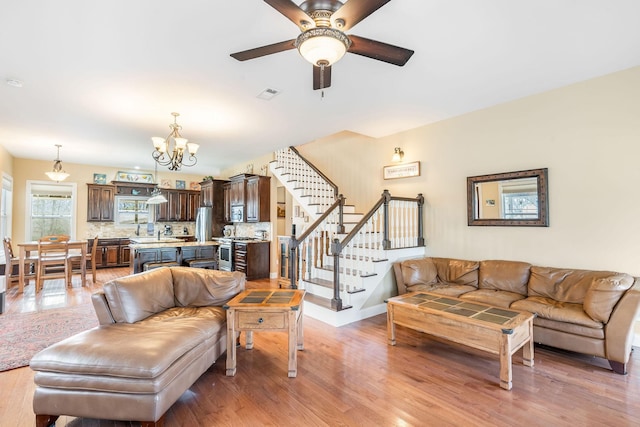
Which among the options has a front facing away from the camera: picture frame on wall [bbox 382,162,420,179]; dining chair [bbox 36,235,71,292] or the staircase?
the dining chair

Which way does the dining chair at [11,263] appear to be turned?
to the viewer's right

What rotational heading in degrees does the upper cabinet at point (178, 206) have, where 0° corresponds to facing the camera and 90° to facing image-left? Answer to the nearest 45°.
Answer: approximately 0°

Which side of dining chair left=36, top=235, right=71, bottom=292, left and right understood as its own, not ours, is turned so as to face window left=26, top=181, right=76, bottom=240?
front

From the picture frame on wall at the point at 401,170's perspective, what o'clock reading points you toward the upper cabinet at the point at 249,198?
The upper cabinet is roughly at 2 o'clock from the picture frame on wall.

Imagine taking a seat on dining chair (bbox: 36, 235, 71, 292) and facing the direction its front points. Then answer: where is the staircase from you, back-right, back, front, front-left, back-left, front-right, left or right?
back-right

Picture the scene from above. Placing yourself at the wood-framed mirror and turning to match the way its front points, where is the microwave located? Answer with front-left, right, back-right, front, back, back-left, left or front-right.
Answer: front-right

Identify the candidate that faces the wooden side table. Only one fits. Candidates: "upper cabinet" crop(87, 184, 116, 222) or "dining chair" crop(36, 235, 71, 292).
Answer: the upper cabinet

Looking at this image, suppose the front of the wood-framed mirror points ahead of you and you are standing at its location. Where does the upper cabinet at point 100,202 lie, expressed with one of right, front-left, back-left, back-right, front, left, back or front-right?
front-right

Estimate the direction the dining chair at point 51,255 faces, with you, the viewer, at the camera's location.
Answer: facing away from the viewer

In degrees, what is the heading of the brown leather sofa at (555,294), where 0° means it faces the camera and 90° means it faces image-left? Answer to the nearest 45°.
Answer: approximately 45°

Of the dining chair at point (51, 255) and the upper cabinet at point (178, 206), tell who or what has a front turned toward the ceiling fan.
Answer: the upper cabinet

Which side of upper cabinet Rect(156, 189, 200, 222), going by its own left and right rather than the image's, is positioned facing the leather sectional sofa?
front

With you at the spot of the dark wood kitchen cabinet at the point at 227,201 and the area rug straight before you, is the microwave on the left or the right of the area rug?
left

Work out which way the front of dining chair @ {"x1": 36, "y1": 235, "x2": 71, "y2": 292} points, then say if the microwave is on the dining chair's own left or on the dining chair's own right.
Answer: on the dining chair's own right

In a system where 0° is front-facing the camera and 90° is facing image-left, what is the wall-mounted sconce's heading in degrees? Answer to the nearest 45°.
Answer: approximately 45°

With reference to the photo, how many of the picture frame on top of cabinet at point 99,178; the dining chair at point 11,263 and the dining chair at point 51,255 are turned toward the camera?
1
